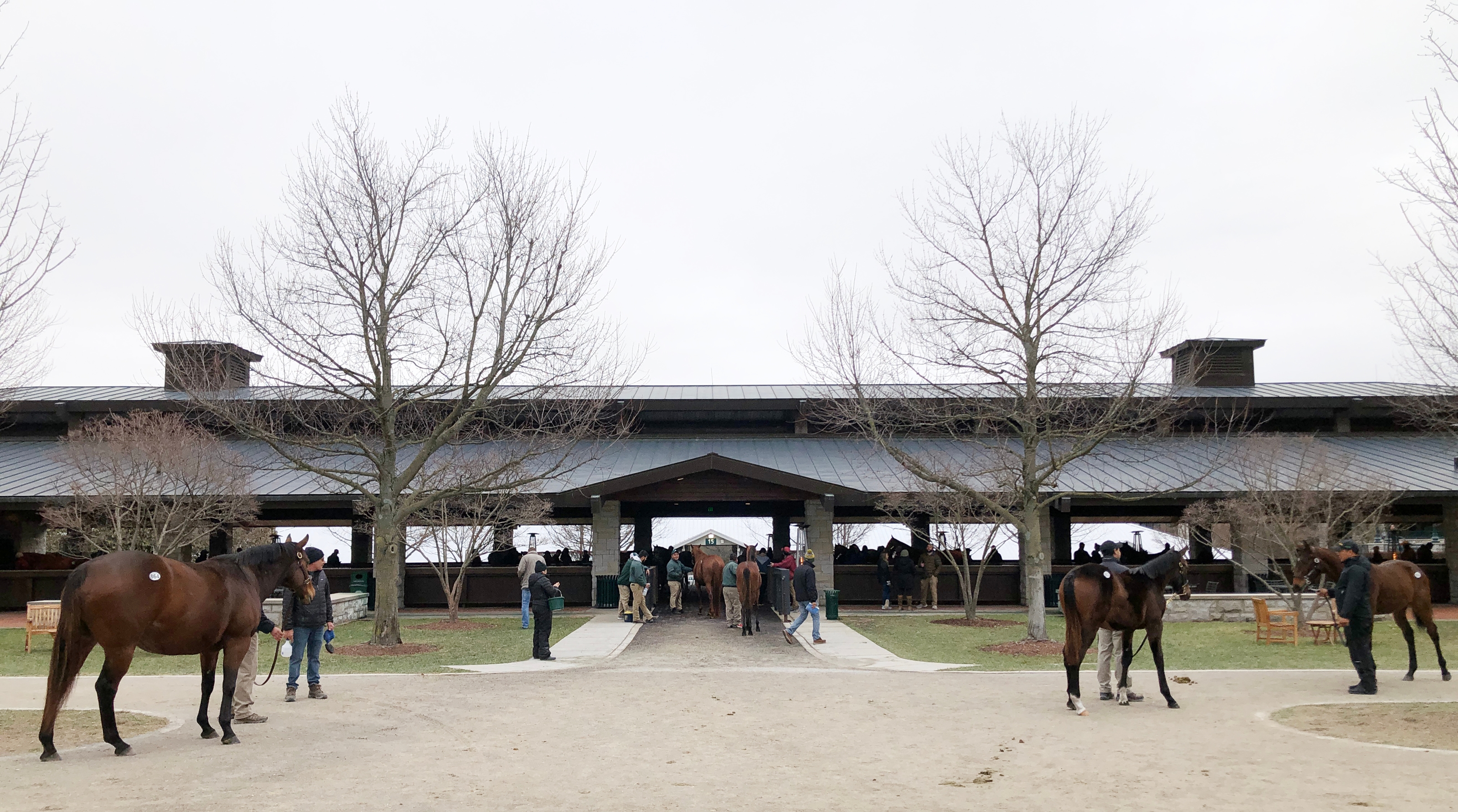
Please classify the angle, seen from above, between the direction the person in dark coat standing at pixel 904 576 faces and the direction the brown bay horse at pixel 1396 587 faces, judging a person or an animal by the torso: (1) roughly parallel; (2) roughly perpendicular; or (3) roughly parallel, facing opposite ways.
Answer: roughly perpendicular

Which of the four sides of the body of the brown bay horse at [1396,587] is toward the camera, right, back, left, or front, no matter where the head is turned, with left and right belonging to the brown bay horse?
left

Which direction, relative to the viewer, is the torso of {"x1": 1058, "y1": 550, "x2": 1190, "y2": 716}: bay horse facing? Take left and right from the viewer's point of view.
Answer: facing away from the viewer and to the right of the viewer

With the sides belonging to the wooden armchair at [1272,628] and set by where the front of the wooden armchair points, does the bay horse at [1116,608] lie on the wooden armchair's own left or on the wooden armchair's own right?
on the wooden armchair's own right

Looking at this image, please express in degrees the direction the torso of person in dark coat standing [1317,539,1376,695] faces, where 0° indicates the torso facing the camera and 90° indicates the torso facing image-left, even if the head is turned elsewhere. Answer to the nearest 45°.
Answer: approximately 90°

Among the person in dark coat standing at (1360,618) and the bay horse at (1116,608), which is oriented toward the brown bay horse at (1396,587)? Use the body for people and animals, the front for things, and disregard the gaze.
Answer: the bay horse

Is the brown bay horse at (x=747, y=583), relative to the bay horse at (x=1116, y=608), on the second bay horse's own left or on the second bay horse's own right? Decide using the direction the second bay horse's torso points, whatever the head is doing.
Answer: on the second bay horse's own left
